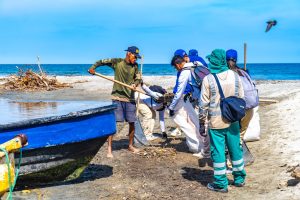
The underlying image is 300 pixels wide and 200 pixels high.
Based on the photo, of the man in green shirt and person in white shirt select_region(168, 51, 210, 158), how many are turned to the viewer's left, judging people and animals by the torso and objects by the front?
1

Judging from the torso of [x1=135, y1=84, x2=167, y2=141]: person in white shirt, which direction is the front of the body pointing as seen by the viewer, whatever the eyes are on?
to the viewer's right

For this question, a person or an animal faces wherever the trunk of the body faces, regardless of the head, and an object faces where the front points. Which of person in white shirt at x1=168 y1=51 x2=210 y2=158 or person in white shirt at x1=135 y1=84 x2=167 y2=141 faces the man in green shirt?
person in white shirt at x1=168 y1=51 x2=210 y2=158

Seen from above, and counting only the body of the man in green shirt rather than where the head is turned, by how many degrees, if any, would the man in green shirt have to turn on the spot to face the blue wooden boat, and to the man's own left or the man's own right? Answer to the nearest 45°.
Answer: approximately 90° to the man's own right

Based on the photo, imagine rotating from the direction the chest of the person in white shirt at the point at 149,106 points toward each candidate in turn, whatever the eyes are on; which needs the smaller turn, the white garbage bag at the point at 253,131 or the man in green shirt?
the white garbage bag

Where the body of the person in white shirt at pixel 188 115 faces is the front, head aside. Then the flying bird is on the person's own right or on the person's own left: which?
on the person's own right

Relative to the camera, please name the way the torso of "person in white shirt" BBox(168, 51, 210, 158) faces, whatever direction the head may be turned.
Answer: to the viewer's left

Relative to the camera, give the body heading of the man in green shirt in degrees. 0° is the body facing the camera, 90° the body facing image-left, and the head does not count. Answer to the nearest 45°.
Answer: approximately 315°
